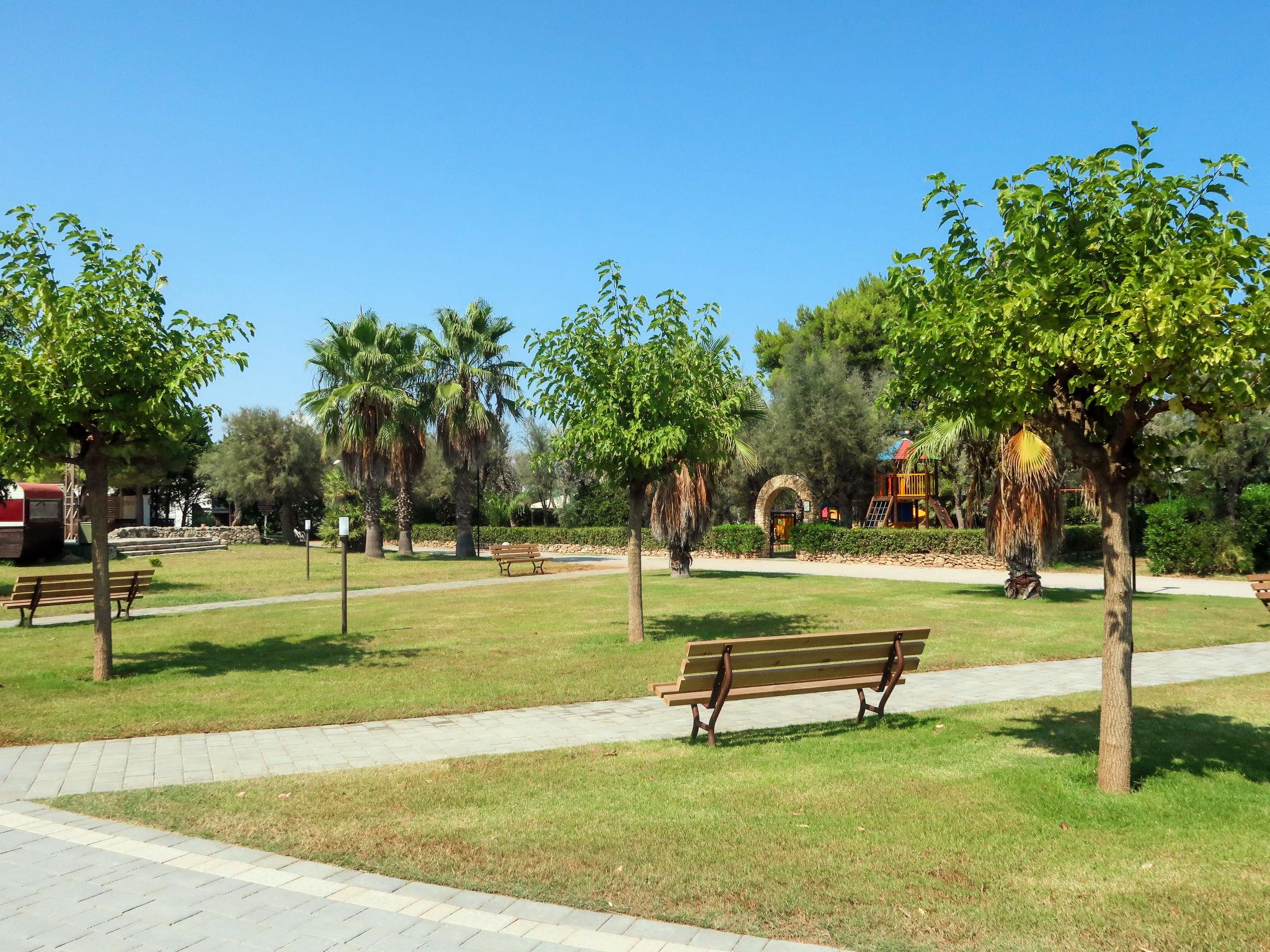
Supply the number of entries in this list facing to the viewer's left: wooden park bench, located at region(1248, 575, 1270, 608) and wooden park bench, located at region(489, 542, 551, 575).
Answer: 0

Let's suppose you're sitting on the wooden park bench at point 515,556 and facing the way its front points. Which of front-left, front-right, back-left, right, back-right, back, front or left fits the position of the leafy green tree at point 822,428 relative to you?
left

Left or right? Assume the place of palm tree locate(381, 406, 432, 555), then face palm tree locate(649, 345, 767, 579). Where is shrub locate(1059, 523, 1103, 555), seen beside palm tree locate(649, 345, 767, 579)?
left
